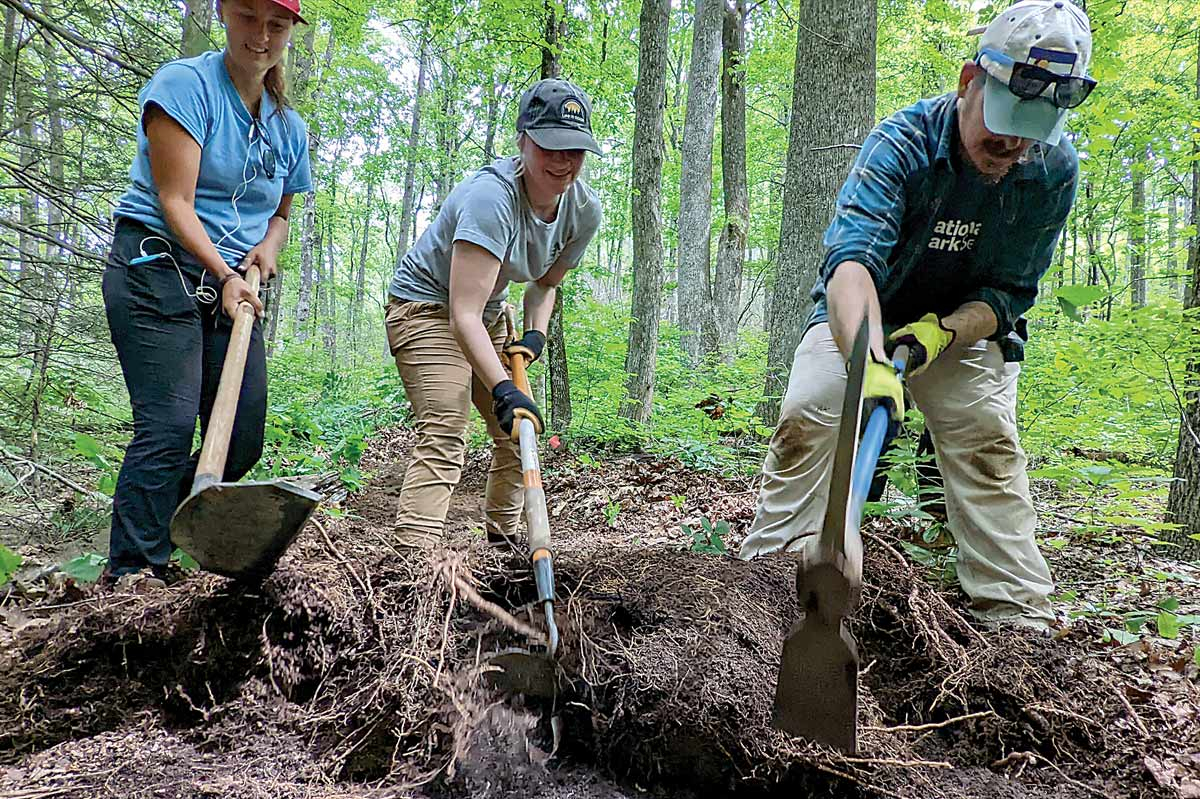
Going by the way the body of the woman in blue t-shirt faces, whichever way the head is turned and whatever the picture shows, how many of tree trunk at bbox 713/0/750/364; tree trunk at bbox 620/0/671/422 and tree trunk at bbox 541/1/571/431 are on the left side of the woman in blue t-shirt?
3

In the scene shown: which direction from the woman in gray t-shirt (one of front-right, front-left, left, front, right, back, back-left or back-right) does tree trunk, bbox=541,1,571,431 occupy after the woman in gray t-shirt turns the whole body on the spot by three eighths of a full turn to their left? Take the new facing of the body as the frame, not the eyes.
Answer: front

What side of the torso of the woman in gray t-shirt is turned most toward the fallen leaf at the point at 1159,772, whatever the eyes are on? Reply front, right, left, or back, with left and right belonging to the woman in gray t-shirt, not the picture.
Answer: front

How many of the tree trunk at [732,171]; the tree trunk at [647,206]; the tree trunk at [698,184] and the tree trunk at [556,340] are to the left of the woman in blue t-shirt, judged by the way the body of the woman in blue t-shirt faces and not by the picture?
4

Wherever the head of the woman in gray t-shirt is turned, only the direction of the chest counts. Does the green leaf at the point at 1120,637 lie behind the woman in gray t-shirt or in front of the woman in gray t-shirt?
in front

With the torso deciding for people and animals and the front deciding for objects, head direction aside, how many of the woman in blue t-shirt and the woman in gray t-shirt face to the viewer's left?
0

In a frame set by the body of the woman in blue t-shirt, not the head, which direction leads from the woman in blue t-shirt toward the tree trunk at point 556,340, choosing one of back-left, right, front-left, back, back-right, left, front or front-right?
left

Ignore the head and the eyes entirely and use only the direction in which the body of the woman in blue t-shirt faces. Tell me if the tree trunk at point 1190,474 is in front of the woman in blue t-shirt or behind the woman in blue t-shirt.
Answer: in front

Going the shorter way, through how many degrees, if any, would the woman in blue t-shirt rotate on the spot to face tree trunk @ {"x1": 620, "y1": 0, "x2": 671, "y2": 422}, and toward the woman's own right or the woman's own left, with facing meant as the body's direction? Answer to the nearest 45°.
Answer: approximately 90° to the woman's own left

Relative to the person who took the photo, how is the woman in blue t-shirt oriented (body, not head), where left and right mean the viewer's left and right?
facing the viewer and to the right of the viewer

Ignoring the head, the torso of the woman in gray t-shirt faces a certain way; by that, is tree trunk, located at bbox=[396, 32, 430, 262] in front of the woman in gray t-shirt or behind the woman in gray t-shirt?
behind
